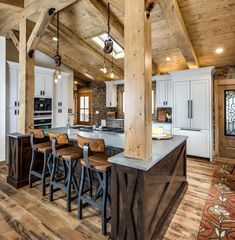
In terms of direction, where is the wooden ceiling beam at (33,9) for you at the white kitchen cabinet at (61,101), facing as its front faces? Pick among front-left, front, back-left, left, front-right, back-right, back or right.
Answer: front-right

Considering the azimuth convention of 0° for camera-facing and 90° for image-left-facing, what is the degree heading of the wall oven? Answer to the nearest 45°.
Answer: approximately 315°

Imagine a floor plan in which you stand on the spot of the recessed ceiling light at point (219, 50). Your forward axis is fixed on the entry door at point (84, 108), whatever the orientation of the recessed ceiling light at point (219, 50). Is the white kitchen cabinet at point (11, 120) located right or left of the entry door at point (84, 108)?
left

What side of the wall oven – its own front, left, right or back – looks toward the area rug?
front

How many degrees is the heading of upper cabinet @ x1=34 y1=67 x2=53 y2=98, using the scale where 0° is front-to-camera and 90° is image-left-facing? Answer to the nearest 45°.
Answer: approximately 315°

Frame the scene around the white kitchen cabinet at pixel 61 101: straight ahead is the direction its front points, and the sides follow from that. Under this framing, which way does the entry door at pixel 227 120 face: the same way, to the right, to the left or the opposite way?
to the right

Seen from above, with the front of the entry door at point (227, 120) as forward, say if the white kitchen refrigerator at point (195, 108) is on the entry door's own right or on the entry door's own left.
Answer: on the entry door's own right

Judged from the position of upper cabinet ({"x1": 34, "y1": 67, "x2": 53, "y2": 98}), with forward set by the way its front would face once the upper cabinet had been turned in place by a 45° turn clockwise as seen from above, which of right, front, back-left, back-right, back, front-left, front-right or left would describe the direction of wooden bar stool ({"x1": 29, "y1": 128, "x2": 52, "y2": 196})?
front

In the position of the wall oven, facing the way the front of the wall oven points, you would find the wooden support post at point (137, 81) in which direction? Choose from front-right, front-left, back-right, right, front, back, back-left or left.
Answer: front-right

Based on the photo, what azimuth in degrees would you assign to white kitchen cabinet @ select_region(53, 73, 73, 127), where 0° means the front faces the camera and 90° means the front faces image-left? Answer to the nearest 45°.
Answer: approximately 315°

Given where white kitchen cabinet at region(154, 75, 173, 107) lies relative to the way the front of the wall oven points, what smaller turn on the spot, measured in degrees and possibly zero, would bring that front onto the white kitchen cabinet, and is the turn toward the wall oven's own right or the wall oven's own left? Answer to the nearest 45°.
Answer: approximately 45° to the wall oven's own left
